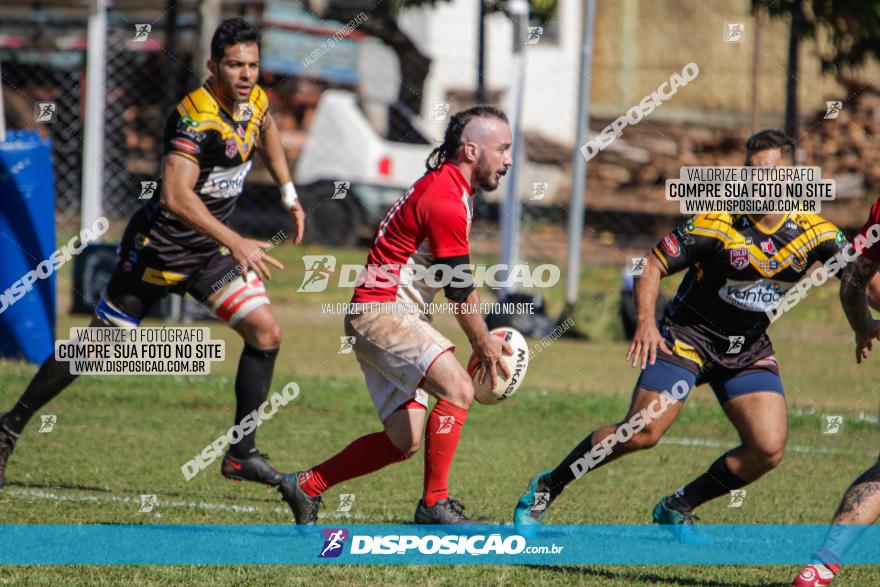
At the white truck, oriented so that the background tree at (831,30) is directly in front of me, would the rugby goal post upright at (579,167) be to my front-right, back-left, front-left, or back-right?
front-right

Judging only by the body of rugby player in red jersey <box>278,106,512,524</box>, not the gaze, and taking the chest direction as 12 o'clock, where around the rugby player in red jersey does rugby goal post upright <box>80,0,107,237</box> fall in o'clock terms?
The rugby goal post upright is roughly at 8 o'clock from the rugby player in red jersey.

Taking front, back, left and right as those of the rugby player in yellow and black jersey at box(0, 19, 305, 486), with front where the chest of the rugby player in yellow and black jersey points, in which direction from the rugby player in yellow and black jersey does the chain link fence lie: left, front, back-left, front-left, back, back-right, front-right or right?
back-left

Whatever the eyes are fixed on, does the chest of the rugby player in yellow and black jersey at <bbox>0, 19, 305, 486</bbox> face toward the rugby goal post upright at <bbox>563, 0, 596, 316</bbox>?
no

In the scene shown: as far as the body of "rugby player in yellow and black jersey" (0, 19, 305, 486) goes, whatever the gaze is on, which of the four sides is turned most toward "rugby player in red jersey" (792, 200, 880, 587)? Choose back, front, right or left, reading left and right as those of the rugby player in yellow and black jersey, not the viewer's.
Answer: front

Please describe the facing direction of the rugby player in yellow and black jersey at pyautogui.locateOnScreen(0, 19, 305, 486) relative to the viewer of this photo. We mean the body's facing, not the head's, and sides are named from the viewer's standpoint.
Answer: facing the viewer and to the right of the viewer

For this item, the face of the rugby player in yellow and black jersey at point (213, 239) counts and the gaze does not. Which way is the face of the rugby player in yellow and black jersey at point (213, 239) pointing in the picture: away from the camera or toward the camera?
toward the camera

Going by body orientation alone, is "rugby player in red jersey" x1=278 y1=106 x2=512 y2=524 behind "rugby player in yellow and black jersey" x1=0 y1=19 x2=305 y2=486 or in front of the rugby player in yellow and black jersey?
in front

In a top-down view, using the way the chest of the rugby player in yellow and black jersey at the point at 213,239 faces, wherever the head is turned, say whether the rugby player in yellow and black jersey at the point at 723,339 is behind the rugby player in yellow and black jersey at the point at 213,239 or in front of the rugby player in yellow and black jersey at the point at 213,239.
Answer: in front

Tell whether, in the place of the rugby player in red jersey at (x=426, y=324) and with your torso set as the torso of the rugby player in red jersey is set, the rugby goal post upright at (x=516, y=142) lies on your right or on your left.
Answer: on your left

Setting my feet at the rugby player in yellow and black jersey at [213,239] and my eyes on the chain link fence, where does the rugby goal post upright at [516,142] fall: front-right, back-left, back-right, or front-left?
front-right

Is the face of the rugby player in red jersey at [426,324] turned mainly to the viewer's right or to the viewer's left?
to the viewer's right

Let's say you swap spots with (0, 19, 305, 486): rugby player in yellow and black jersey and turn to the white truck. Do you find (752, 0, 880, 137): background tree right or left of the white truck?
right

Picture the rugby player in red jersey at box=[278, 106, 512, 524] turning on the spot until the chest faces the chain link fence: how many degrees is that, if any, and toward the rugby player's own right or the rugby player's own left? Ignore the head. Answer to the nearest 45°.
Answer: approximately 90° to the rugby player's own left

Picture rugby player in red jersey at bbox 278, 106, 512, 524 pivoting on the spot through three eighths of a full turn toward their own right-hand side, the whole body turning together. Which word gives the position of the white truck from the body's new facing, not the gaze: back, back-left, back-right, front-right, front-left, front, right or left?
back-right

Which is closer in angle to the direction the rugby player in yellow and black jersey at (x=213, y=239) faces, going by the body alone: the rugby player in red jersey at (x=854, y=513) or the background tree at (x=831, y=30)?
the rugby player in red jersey

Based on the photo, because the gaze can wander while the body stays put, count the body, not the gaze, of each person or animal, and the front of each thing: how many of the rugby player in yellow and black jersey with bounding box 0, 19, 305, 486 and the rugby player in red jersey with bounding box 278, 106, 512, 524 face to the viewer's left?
0

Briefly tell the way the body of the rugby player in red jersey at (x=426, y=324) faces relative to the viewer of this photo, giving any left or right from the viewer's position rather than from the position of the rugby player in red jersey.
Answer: facing to the right of the viewer
